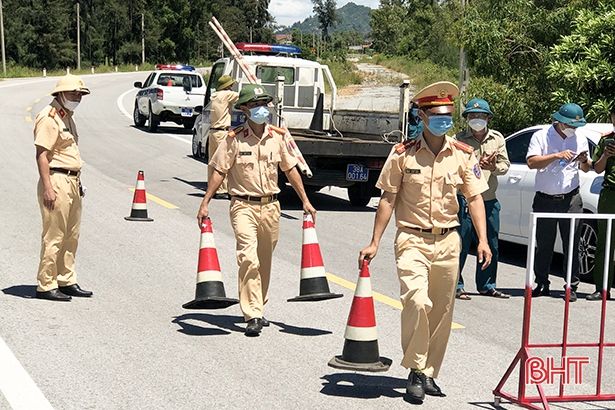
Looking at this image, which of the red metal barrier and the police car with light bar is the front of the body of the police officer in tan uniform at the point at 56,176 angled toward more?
the red metal barrier

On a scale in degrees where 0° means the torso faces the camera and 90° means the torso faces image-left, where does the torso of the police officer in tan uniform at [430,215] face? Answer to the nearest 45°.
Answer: approximately 0°

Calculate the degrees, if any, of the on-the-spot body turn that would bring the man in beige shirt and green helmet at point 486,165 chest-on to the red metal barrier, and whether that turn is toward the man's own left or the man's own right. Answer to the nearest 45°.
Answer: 0° — they already face it

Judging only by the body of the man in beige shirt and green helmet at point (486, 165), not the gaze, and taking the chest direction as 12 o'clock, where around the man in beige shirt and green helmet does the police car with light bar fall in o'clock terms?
The police car with light bar is roughly at 5 o'clock from the man in beige shirt and green helmet.

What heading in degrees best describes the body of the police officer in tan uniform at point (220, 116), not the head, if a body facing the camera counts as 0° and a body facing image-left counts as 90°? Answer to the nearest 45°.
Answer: approximately 225°

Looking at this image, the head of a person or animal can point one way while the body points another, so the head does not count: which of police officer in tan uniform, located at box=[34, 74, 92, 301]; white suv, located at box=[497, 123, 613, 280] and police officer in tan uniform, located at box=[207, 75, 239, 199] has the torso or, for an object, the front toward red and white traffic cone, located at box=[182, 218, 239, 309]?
police officer in tan uniform, located at box=[34, 74, 92, 301]

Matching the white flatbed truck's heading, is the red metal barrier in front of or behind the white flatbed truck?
behind

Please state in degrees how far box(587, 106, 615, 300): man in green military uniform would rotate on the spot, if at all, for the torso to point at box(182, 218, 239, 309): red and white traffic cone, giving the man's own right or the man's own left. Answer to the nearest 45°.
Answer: approximately 45° to the man's own right

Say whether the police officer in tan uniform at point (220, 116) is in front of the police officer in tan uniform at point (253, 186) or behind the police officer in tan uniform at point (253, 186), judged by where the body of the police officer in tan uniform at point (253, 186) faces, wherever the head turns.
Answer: behind

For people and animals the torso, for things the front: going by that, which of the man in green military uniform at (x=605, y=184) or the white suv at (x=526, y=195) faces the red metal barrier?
the man in green military uniform
